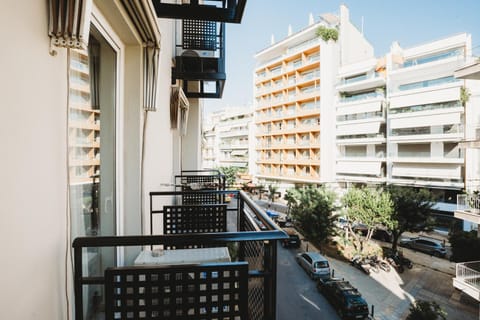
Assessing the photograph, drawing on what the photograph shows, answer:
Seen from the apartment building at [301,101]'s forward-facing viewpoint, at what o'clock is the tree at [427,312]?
The tree is roughly at 10 o'clock from the apartment building.

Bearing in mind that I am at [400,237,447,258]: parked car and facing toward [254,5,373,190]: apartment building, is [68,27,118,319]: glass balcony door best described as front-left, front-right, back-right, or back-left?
back-left

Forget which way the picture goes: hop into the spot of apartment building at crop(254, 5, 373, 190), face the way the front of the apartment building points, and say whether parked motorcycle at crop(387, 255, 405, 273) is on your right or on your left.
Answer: on your left
